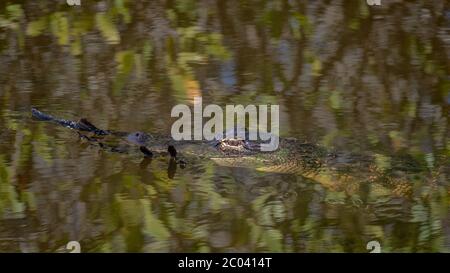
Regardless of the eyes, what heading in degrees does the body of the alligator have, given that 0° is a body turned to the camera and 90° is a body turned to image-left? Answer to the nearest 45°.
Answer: approximately 90°
